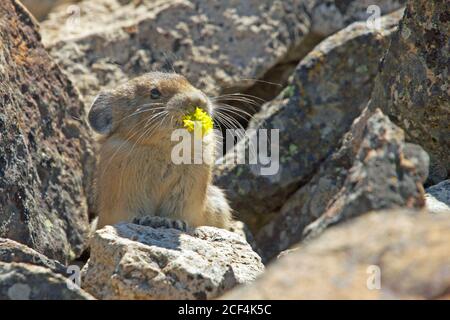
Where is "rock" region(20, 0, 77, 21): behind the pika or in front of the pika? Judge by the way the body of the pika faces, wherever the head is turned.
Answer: behind

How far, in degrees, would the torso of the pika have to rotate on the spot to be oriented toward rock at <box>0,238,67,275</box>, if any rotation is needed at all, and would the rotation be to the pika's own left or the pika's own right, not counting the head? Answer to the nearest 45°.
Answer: approximately 90° to the pika's own right

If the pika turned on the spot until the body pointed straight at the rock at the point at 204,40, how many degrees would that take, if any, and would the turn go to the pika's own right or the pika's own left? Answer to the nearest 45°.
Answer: approximately 135° to the pika's own left

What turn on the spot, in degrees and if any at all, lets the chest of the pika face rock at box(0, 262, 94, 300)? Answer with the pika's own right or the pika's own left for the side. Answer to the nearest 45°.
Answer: approximately 45° to the pika's own right

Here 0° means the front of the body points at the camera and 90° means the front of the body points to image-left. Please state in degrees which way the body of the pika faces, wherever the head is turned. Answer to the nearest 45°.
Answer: approximately 315°

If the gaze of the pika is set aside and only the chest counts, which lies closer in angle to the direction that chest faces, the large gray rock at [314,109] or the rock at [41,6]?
the large gray rock

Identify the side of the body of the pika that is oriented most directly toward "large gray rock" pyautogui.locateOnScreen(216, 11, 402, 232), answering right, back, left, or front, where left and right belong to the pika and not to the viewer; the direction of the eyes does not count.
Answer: left
